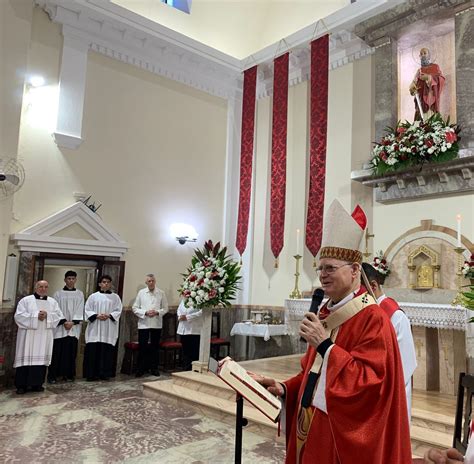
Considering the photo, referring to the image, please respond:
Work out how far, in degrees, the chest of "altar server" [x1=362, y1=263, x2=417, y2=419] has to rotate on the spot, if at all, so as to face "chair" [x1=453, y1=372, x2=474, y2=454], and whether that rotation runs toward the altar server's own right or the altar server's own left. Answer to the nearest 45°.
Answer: approximately 135° to the altar server's own left

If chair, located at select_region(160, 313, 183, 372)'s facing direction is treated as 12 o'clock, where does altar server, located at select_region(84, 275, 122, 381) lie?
The altar server is roughly at 3 o'clock from the chair.

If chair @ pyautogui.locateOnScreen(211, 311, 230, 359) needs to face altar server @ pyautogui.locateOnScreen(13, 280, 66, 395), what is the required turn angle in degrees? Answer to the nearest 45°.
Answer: approximately 90° to its right

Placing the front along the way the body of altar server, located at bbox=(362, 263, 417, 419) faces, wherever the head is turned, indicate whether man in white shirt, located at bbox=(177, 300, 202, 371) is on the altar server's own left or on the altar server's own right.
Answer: on the altar server's own right
